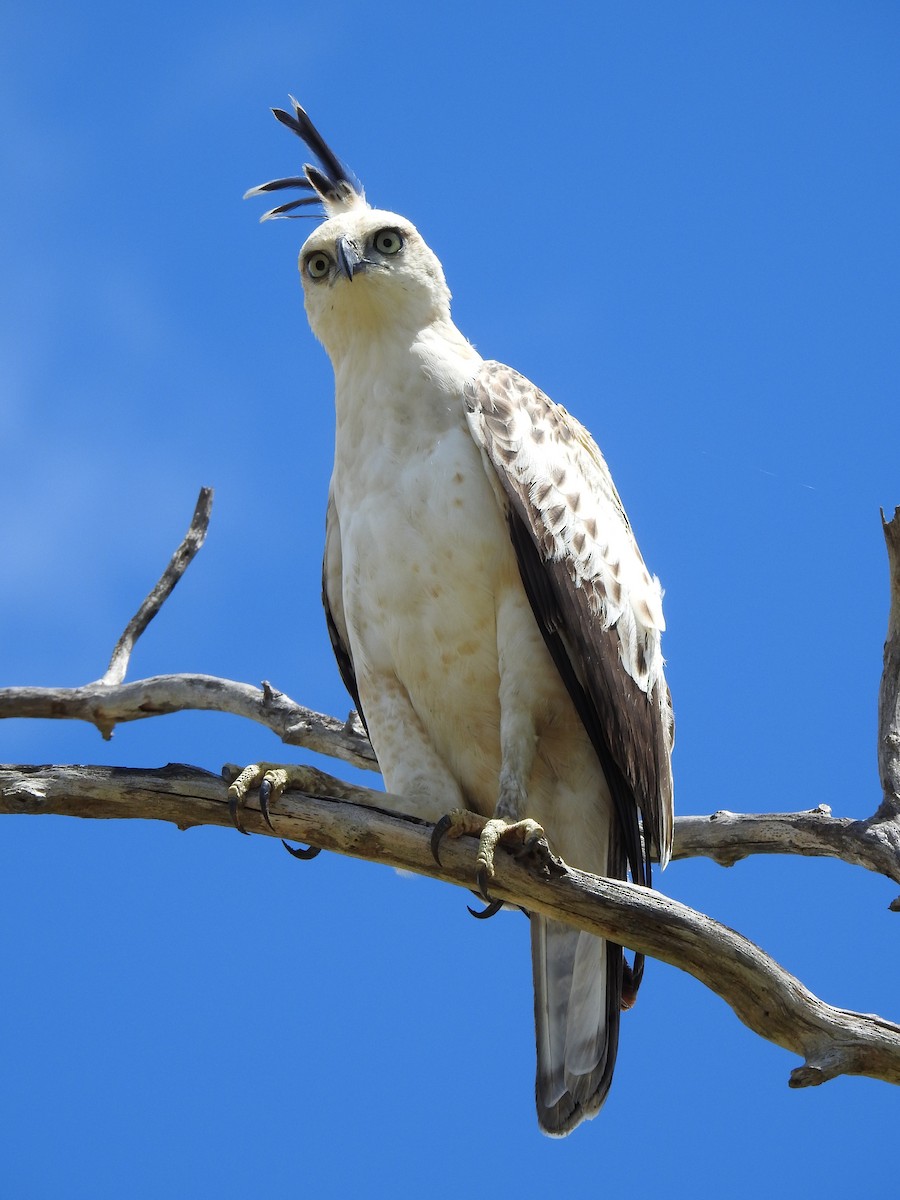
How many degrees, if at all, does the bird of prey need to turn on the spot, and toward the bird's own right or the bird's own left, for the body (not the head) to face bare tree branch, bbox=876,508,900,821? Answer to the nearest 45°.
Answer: approximately 135° to the bird's own left

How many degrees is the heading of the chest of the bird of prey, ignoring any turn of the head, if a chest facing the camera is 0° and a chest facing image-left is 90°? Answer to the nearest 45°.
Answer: approximately 45°
